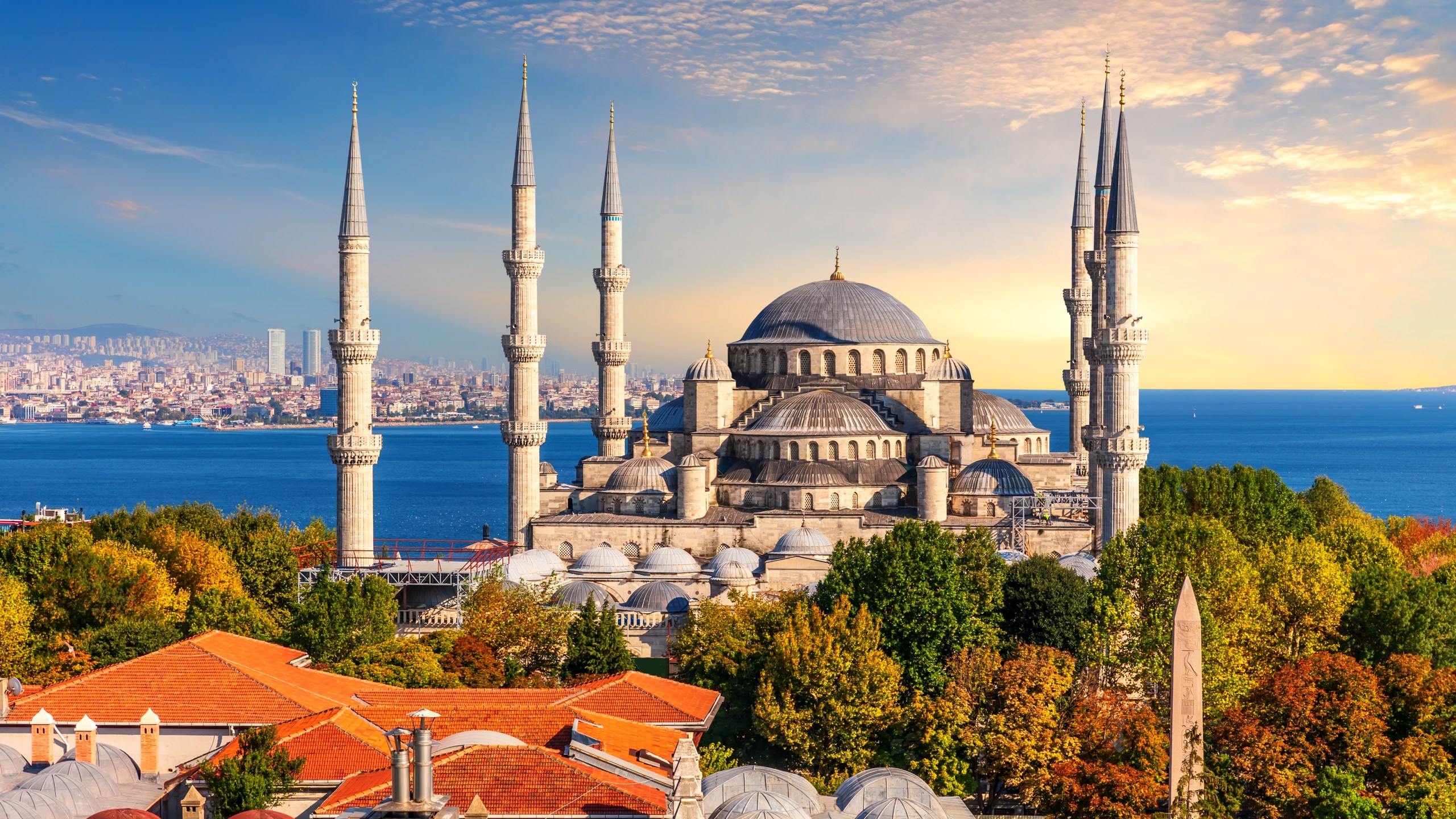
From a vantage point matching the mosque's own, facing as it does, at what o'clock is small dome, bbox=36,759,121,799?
The small dome is roughly at 1 o'clock from the mosque.

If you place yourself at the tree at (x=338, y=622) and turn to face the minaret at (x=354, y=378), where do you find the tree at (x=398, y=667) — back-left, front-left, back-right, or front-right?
back-right

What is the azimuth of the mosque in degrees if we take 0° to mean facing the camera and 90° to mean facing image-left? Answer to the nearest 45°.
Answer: approximately 0°

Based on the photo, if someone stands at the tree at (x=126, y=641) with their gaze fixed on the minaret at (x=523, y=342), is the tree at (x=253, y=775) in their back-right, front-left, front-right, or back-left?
back-right

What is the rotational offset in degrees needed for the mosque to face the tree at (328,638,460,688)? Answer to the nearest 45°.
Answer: approximately 45° to its right

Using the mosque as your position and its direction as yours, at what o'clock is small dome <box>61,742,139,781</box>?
The small dome is roughly at 1 o'clock from the mosque.

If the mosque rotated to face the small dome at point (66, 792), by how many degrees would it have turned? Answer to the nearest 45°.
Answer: approximately 45° to its right
